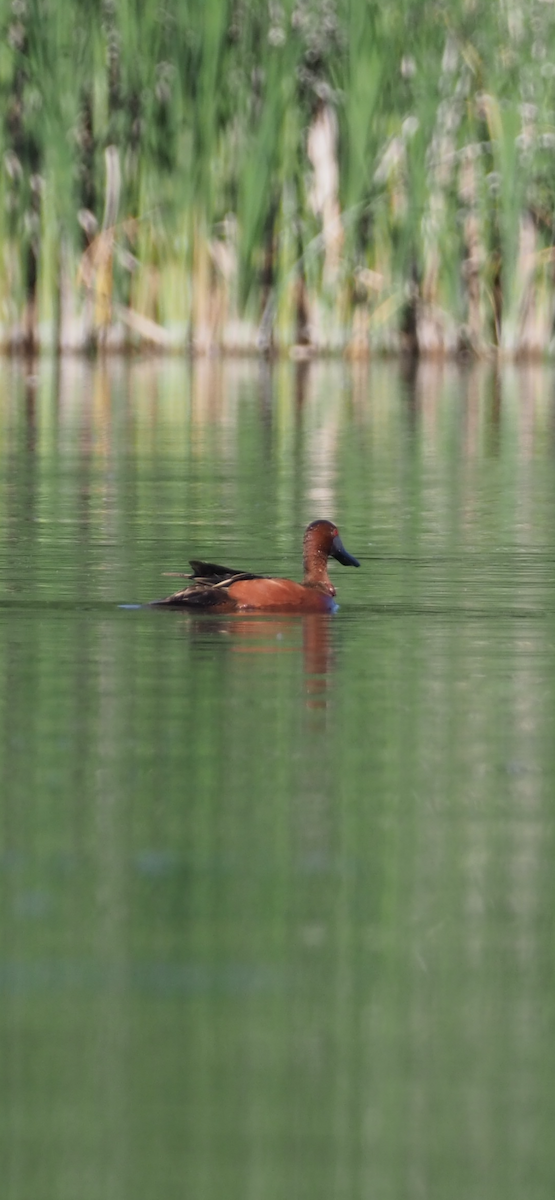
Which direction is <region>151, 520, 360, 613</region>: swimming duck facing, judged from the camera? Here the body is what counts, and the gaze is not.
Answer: to the viewer's right
